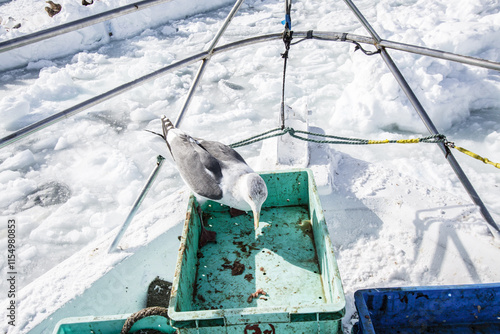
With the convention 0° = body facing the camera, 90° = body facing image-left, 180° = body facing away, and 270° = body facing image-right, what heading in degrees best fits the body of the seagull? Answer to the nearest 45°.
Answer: approximately 315°
